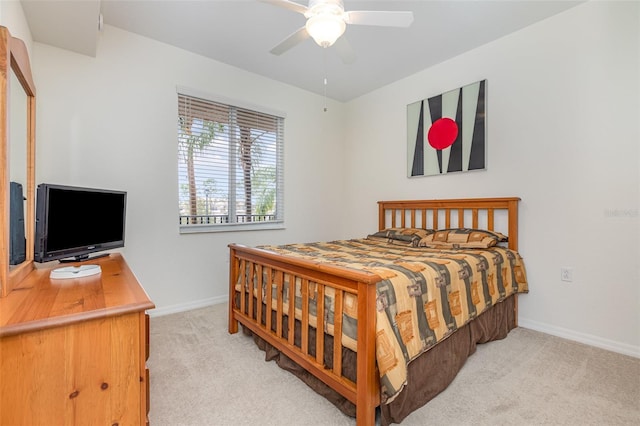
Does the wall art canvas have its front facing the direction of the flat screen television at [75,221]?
yes

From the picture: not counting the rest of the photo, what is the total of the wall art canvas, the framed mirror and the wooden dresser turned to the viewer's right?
2

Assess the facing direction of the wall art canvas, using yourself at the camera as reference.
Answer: facing the viewer and to the left of the viewer

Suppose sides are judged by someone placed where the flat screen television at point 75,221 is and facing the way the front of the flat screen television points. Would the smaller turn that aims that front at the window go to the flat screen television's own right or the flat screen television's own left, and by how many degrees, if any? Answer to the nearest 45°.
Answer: approximately 90° to the flat screen television's own left

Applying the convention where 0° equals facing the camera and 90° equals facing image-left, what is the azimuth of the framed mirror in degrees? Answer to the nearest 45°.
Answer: approximately 270°

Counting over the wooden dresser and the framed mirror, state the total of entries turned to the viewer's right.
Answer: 2

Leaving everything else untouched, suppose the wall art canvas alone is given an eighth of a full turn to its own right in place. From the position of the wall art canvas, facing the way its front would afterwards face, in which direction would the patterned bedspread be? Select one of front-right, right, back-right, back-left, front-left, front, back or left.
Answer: left

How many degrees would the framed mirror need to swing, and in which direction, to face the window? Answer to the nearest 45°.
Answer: approximately 45° to its left

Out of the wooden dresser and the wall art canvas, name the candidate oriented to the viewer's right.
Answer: the wooden dresser

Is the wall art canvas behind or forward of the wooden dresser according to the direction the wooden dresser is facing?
forward

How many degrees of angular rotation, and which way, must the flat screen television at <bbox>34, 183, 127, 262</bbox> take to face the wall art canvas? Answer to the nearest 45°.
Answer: approximately 45° to its left

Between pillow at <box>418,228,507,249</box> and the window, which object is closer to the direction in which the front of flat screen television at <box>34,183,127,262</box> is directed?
the pillow

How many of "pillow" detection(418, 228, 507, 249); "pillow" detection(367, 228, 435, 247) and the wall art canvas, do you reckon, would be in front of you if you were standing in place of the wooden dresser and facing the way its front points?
3

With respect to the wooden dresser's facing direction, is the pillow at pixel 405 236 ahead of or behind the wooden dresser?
ahead

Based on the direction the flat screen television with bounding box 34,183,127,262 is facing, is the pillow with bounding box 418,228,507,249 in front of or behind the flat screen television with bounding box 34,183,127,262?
in front

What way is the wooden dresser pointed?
to the viewer's right

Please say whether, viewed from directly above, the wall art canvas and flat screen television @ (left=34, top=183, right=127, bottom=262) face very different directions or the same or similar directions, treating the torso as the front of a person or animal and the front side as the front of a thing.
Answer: very different directions

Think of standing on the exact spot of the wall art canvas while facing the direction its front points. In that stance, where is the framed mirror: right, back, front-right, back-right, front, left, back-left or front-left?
front
